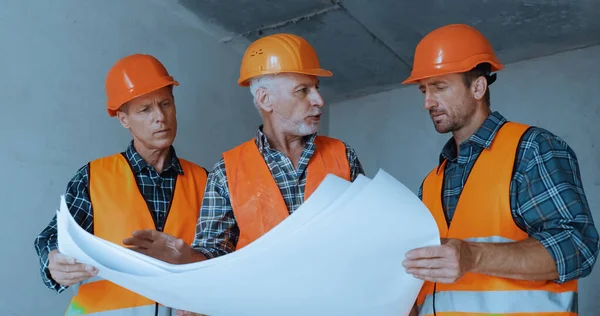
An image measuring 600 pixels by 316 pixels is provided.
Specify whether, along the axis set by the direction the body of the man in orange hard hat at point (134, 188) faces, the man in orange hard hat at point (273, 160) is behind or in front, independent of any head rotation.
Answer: in front

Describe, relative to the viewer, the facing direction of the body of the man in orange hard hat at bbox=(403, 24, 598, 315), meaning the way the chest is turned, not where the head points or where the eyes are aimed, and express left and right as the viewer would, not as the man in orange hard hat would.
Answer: facing the viewer and to the left of the viewer

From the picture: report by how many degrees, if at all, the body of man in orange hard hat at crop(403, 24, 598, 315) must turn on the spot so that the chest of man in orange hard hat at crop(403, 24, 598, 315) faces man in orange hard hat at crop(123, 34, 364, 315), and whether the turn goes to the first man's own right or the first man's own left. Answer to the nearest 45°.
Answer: approximately 45° to the first man's own right

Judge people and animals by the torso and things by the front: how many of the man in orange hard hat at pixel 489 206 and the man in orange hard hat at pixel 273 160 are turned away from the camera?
0

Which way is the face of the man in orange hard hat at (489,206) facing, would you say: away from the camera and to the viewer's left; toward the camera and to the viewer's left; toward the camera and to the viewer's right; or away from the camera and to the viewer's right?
toward the camera and to the viewer's left

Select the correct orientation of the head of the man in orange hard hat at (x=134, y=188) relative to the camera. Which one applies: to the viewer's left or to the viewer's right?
to the viewer's right

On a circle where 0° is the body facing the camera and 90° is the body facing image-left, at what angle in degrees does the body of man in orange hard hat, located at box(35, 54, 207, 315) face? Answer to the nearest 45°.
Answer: approximately 315°

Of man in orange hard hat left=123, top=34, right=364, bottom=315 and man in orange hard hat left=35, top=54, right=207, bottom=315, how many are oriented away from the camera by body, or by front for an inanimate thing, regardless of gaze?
0

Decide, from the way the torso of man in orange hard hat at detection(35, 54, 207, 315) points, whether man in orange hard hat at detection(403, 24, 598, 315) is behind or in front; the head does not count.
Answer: in front

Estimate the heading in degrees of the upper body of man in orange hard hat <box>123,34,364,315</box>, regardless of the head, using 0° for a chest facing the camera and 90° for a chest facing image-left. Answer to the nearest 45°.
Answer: approximately 315°

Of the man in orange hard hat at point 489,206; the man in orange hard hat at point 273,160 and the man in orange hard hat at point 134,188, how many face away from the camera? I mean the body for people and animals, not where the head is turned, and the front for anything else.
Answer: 0
